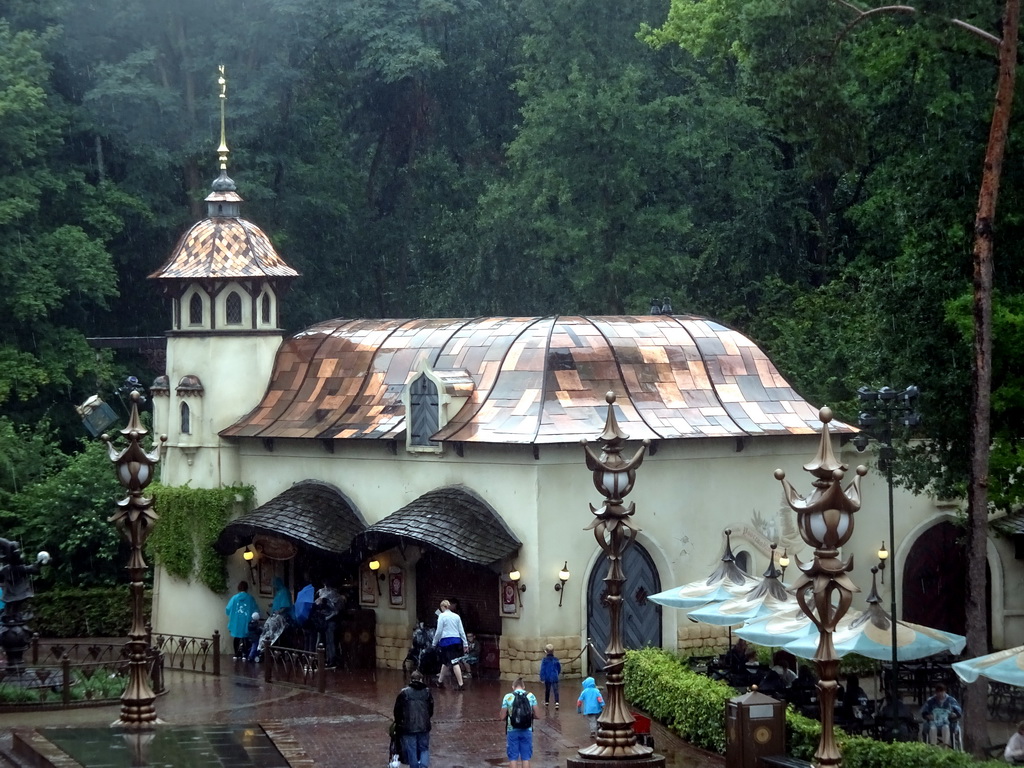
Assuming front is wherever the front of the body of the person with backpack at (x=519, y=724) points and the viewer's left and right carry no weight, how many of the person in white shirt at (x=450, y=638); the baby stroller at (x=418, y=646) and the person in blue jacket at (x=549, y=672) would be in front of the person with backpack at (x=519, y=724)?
3

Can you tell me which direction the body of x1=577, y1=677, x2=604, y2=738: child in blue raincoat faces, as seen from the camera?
away from the camera

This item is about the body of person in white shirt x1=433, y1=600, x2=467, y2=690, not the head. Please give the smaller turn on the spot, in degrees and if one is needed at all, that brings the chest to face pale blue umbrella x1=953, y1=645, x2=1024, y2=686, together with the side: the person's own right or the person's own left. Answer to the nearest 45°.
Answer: approximately 135° to the person's own right

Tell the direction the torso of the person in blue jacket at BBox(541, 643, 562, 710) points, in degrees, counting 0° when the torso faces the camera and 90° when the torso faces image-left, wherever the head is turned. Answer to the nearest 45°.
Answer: approximately 180°

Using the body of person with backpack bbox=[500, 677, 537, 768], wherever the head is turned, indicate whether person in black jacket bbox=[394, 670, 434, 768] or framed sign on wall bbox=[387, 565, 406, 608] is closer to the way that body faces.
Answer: the framed sign on wall

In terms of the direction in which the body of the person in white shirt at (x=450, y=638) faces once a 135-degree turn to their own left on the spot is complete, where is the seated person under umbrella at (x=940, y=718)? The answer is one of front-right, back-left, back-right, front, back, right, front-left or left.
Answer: left

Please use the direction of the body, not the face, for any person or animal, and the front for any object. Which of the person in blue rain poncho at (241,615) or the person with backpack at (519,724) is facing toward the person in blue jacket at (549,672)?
the person with backpack at (519,724)

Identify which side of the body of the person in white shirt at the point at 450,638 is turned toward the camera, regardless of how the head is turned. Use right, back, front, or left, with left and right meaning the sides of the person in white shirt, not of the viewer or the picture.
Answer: back

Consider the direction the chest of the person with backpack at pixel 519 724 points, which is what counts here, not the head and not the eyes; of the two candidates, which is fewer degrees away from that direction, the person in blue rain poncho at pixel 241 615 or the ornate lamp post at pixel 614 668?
the person in blue rain poncho

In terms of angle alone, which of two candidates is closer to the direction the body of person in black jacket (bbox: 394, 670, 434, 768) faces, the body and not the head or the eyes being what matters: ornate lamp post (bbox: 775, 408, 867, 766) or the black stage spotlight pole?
the black stage spotlight pole

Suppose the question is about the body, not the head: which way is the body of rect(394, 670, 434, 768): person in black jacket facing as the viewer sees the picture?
away from the camera
